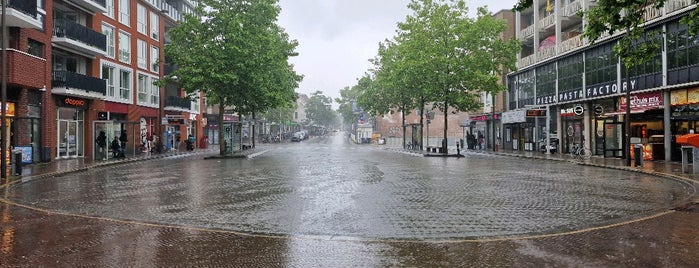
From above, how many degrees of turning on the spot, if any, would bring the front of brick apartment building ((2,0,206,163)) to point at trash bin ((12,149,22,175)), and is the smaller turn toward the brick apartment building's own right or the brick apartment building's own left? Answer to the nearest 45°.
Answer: approximately 45° to the brick apartment building's own right

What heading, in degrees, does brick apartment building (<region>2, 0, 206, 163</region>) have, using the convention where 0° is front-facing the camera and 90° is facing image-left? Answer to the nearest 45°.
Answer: approximately 315°

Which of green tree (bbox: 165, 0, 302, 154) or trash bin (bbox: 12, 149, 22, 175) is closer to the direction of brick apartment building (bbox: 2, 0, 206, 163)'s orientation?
the green tree

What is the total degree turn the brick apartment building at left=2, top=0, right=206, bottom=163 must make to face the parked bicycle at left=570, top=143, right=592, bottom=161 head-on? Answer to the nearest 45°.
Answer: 0° — it already faces it

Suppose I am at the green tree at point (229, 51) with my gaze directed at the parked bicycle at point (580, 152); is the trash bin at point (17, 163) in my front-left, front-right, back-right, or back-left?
back-right

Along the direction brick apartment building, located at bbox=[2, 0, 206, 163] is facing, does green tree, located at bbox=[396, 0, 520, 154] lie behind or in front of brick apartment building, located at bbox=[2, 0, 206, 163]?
in front

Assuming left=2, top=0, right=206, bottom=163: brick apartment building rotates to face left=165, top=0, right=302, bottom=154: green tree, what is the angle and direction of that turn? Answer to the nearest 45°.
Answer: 0° — it already faces it
